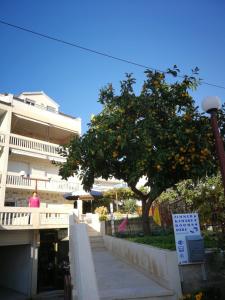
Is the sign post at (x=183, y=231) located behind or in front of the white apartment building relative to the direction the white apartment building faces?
in front

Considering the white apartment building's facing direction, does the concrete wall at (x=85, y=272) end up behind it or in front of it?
in front

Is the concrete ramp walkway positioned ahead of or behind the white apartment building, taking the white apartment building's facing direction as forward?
ahead

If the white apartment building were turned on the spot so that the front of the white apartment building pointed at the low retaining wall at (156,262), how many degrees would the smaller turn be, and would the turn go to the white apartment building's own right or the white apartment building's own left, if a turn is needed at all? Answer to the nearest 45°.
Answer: approximately 45° to the white apartment building's own right

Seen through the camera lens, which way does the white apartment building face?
facing the viewer and to the right of the viewer
